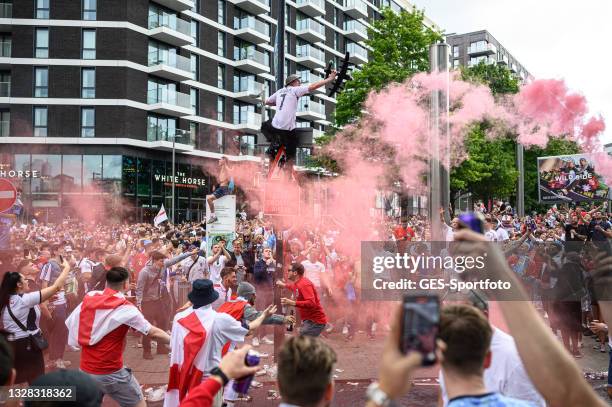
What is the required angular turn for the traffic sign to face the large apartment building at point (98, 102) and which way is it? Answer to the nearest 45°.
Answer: approximately 180°

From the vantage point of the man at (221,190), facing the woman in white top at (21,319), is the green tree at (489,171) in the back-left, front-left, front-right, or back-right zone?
back-left

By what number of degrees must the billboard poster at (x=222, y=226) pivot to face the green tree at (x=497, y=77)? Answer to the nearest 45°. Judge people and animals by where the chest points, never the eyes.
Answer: approximately 135° to its left

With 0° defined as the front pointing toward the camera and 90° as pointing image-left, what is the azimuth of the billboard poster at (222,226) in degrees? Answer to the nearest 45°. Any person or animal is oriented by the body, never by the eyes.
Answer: approximately 0°

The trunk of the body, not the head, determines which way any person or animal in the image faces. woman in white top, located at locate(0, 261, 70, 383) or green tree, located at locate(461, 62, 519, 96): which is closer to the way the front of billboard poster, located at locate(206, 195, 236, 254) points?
the woman in white top

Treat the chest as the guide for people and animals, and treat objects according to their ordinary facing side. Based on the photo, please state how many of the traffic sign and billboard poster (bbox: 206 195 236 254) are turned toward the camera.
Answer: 2

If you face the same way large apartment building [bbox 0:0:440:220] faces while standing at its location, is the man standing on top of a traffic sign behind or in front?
in front

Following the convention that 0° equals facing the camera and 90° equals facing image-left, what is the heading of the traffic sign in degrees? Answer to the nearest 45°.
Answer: approximately 0°

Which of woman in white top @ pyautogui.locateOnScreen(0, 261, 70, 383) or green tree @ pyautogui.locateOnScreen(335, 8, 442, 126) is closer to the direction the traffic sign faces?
the woman in white top
